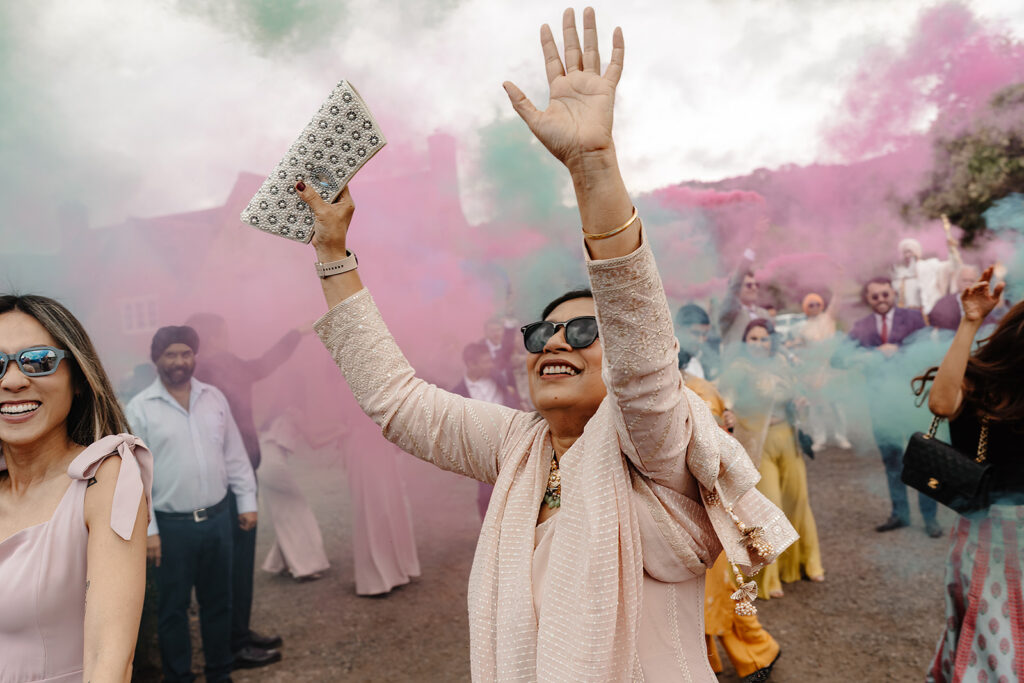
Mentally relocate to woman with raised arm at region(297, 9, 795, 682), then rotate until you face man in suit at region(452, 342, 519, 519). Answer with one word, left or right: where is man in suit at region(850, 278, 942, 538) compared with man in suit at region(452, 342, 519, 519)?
right

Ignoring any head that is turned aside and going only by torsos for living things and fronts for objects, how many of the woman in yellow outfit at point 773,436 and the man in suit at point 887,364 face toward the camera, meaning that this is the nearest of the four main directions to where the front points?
2

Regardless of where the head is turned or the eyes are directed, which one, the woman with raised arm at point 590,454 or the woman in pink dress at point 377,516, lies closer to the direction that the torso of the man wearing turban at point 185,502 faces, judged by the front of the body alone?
the woman with raised arm

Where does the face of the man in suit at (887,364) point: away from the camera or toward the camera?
toward the camera

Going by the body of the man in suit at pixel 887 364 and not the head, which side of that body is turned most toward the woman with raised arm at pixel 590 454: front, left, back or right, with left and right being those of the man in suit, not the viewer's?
front

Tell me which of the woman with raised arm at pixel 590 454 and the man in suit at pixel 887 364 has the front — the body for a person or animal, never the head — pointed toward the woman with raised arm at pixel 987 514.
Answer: the man in suit

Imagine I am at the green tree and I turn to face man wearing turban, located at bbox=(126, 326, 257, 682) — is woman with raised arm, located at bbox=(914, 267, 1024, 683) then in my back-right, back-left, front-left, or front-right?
front-left

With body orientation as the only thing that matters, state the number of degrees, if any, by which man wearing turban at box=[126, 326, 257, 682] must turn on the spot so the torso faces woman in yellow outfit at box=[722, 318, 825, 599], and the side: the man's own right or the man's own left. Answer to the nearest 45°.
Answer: approximately 90° to the man's own left

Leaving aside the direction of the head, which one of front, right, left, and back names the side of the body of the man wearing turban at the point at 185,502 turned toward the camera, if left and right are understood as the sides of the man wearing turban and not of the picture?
front

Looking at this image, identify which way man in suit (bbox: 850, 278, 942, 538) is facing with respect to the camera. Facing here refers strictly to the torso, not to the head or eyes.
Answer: toward the camera

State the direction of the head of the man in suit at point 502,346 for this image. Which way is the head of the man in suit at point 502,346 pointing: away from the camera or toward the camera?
toward the camera

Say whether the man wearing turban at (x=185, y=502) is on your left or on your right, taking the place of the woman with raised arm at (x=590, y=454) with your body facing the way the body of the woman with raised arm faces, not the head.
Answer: on your right

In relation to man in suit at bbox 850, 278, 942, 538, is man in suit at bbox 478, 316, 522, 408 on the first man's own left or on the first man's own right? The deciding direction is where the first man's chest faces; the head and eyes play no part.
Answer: on the first man's own right
